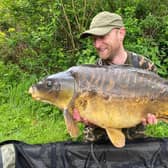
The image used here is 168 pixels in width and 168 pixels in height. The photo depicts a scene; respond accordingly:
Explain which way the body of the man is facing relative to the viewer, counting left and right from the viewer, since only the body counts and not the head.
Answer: facing the viewer and to the left of the viewer

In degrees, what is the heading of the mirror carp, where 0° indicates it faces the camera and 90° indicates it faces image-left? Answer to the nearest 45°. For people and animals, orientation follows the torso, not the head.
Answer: approximately 90°
